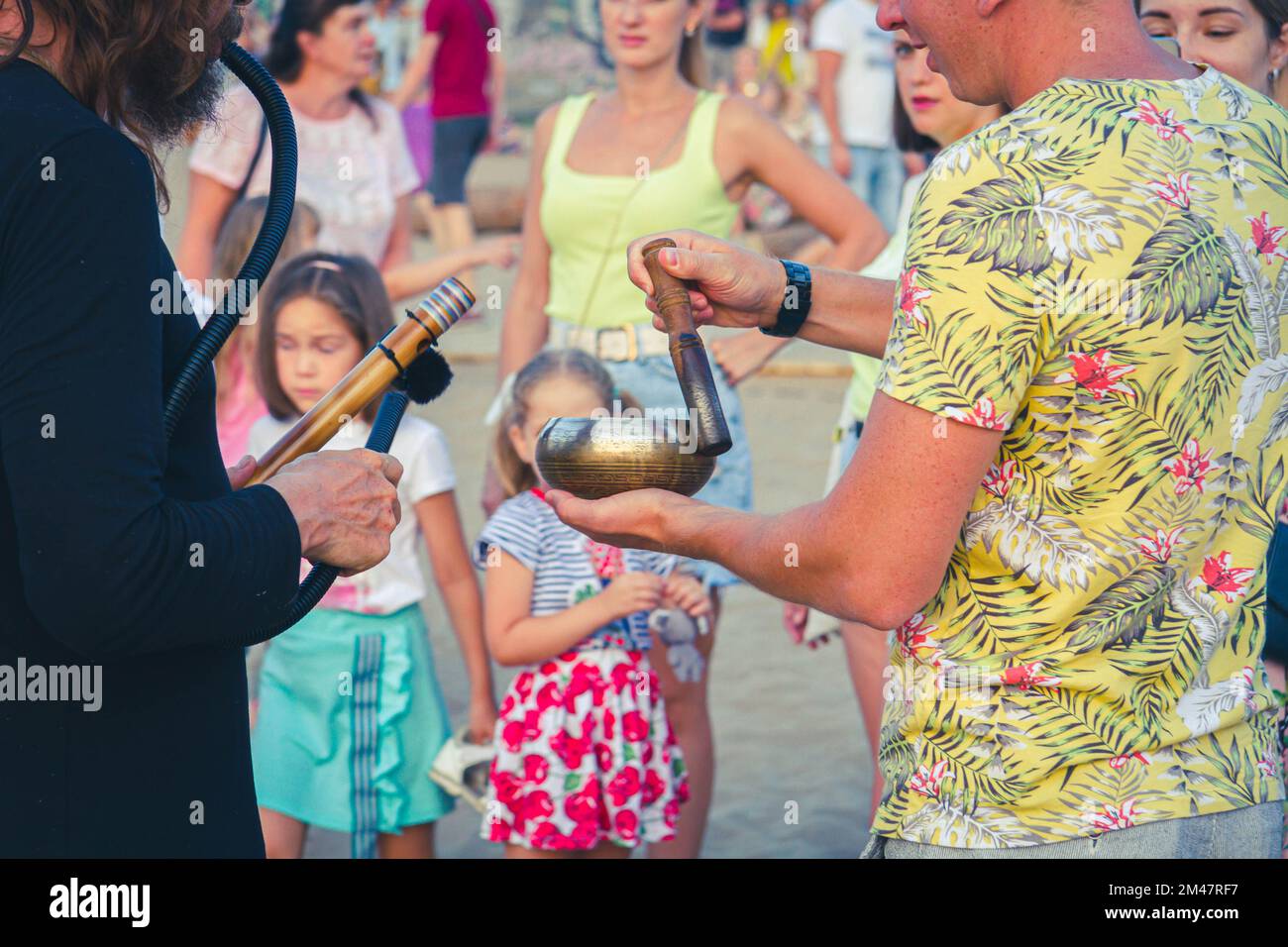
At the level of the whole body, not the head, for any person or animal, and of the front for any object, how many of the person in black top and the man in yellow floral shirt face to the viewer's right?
1

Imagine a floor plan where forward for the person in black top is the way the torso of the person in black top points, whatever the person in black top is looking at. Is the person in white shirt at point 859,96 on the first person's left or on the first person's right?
on the first person's left

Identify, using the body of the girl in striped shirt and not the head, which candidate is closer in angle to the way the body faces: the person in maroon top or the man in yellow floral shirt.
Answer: the man in yellow floral shirt

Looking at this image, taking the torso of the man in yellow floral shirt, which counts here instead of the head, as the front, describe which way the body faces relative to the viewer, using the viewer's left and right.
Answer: facing away from the viewer and to the left of the viewer

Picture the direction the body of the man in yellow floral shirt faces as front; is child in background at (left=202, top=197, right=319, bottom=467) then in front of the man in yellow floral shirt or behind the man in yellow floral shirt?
in front

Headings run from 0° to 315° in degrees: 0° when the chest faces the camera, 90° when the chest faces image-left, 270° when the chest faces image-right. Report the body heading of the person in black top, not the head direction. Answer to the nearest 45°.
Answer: approximately 270°

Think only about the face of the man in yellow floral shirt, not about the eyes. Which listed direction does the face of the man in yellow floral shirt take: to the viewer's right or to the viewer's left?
to the viewer's left

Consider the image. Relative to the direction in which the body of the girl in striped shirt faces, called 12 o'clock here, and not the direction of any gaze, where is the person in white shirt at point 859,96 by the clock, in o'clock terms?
The person in white shirt is roughly at 8 o'clock from the girl in striped shirt.

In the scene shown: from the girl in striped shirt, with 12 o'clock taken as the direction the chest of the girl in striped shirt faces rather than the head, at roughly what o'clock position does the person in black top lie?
The person in black top is roughly at 2 o'clock from the girl in striped shirt.

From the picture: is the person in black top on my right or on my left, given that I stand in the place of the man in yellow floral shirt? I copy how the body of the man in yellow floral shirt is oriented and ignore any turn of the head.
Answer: on my left
